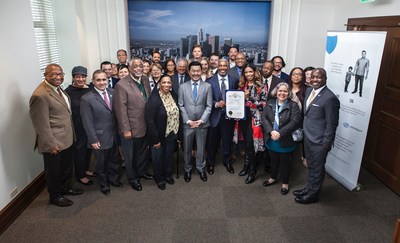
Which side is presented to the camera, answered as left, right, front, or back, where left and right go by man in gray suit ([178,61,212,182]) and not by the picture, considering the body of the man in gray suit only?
front

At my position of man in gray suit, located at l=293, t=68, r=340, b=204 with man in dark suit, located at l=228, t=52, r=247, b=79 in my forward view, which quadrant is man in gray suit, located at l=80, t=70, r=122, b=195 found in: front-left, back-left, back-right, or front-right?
front-left

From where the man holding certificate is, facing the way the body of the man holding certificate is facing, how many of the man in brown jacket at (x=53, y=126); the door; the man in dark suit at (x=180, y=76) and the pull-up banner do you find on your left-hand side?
2

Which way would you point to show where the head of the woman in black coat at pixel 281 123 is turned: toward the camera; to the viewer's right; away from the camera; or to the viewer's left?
toward the camera

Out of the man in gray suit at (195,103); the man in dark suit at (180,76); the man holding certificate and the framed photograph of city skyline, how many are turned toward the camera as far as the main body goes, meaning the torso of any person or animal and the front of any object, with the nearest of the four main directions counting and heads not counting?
4

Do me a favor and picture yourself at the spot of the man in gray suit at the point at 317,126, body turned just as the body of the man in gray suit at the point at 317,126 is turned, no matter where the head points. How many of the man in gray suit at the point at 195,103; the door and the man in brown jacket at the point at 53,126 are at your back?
1

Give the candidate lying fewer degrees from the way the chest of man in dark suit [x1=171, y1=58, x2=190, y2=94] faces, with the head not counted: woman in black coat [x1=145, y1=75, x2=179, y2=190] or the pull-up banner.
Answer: the woman in black coat

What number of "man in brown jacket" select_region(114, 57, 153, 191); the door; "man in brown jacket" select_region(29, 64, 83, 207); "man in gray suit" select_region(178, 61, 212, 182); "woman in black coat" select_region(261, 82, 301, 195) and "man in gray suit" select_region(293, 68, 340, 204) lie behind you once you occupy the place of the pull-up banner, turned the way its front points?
1

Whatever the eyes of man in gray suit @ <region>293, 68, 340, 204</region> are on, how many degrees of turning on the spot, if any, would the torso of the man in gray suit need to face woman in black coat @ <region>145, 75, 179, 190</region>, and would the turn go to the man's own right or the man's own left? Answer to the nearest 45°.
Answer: approximately 45° to the man's own right

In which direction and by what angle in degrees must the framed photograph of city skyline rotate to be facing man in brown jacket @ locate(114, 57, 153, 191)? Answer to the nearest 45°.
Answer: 0° — it already faces them

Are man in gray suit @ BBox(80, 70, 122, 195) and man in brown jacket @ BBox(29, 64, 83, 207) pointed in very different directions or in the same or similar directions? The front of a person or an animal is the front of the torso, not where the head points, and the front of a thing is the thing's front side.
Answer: same or similar directions

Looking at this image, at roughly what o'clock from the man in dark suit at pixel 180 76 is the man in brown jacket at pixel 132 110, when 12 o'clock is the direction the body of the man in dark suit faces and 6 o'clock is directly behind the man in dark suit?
The man in brown jacket is roughly at 1 o'clock from the man in dark suit.

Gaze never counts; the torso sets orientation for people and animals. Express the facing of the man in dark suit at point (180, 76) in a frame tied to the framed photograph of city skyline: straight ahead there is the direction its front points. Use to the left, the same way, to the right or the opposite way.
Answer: the same way

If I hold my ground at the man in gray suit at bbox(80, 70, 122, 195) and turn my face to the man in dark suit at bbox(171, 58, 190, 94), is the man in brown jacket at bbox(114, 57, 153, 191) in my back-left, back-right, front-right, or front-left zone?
front-right

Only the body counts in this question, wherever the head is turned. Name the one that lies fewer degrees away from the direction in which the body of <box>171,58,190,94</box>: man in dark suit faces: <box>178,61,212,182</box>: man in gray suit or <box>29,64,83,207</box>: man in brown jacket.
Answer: the man in gray suit

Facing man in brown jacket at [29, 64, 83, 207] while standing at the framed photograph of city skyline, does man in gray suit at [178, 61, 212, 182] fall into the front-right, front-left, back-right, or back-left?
front-left

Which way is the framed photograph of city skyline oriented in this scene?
toward the camera

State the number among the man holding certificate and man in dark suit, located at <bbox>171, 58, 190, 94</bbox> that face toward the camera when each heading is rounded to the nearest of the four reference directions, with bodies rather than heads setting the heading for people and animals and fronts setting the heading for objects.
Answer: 2
